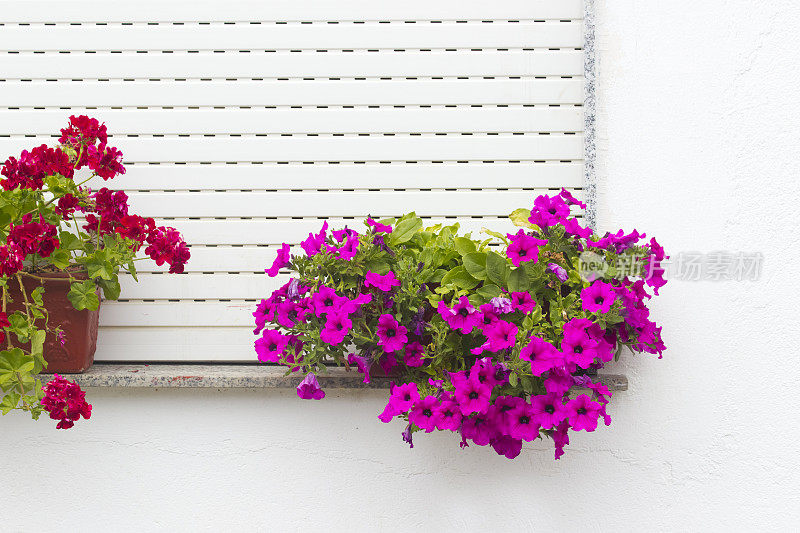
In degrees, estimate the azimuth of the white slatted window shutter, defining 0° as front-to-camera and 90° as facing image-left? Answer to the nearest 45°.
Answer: approximately 0°

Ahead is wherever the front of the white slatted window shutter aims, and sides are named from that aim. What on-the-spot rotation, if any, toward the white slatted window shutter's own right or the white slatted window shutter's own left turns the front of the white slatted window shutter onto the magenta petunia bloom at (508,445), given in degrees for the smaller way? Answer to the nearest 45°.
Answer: approximately 45° to the white slatted window shutter's own left
